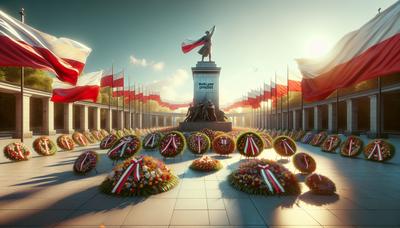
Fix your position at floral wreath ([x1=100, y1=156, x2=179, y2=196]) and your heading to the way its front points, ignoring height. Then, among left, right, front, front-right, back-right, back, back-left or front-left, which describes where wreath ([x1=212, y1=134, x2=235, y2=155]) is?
back-left

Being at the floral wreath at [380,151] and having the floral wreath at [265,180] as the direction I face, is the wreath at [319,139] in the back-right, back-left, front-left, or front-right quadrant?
back-right

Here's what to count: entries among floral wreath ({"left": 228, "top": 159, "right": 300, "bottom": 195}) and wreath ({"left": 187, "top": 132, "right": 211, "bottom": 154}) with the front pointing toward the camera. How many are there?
2

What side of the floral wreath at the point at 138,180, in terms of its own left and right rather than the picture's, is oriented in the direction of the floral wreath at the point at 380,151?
left
